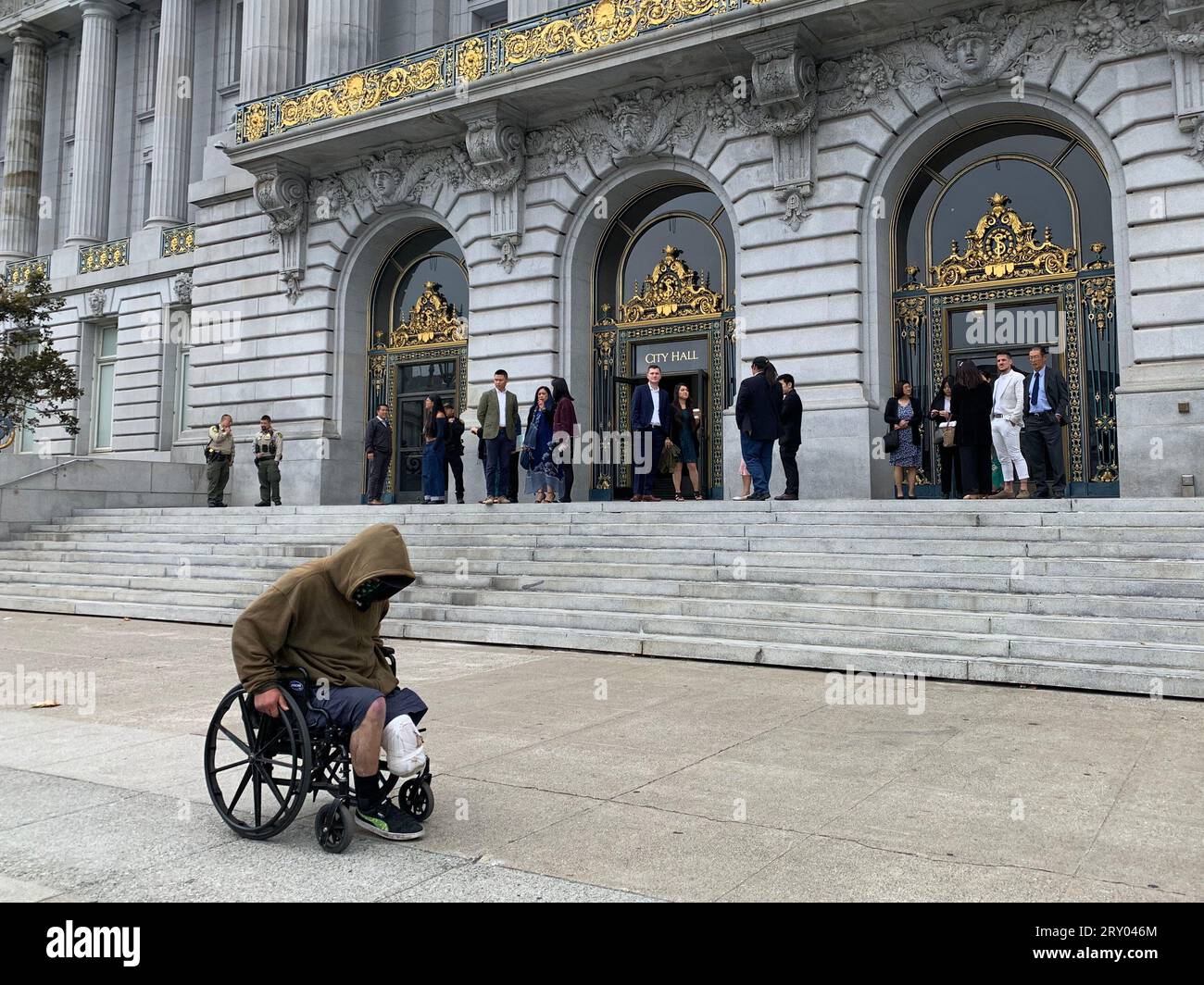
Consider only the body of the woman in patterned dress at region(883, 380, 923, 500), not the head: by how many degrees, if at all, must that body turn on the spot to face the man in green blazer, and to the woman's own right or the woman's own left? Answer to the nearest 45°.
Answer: approximately 90° to the woman's own right

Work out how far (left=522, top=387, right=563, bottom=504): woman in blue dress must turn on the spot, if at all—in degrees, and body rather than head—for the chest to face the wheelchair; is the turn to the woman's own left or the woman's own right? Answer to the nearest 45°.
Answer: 0° — they already face it

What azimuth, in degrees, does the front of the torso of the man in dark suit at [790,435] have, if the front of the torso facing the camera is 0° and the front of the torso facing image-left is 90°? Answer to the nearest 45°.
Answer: approximately 90°

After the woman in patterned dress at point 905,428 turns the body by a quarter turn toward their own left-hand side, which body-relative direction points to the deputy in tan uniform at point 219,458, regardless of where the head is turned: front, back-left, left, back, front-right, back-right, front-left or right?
back

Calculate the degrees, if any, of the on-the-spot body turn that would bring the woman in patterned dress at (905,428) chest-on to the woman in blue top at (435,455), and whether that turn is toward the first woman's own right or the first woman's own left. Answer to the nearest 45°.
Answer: approximately 90° to the first woman's own right

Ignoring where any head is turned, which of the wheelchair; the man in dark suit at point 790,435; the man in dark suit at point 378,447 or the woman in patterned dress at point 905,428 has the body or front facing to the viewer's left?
the man in dark suit at point 790,435

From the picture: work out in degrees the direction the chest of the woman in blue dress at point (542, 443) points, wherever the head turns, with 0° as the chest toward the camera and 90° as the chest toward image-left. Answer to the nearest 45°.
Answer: approximately 0°

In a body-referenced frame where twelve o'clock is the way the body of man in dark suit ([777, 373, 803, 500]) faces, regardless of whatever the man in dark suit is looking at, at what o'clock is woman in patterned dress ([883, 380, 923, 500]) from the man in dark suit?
The woman in patterned dress is roughly at 5 o'clock from the man in dark suit.

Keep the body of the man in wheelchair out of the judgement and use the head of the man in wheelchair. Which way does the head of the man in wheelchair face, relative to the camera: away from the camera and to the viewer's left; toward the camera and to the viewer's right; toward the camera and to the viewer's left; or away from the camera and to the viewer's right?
toward the camera and to the viewer's right
